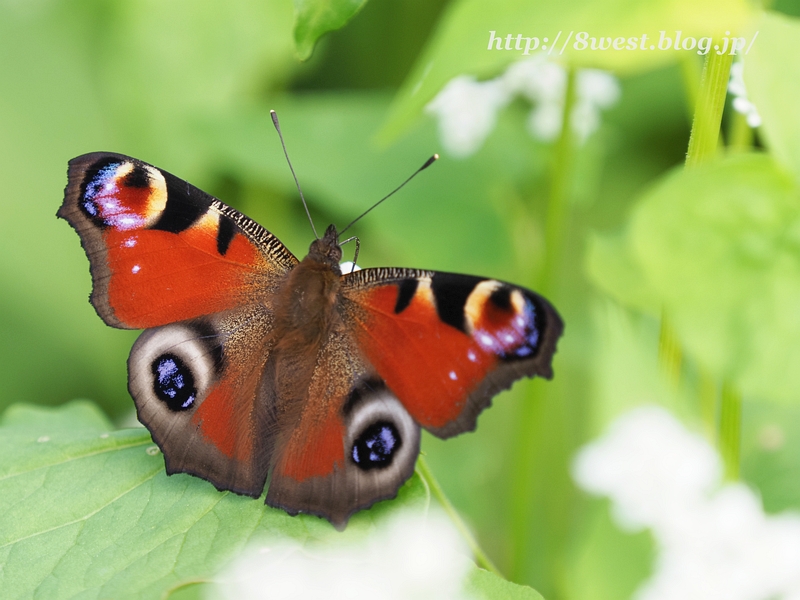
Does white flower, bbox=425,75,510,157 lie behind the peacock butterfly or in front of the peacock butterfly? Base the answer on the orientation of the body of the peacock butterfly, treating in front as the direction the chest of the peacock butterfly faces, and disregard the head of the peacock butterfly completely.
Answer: in front

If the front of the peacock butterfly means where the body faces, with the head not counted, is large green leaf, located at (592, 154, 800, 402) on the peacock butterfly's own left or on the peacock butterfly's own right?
on the peacock butterfly's own right

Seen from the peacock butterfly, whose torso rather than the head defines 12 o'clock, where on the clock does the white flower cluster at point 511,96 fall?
The white flower cluster is roughly at 1 o'clock from the peacock butterfly.

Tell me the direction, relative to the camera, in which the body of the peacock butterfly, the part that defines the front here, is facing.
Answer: away from the camera

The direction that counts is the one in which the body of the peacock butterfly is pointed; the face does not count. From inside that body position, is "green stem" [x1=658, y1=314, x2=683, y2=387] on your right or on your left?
on your right
